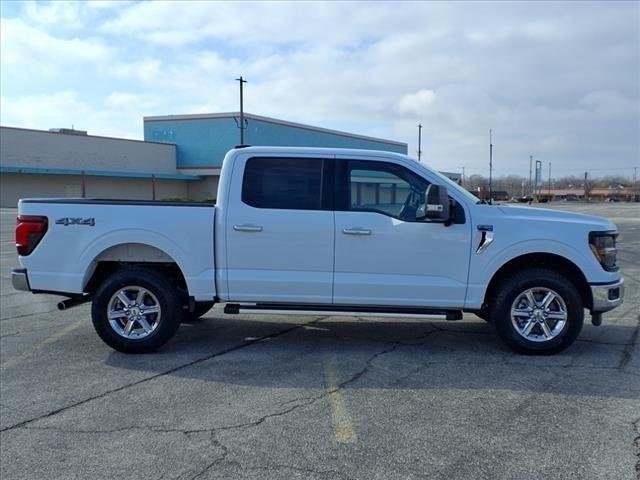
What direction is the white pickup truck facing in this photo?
to the viewer's right
